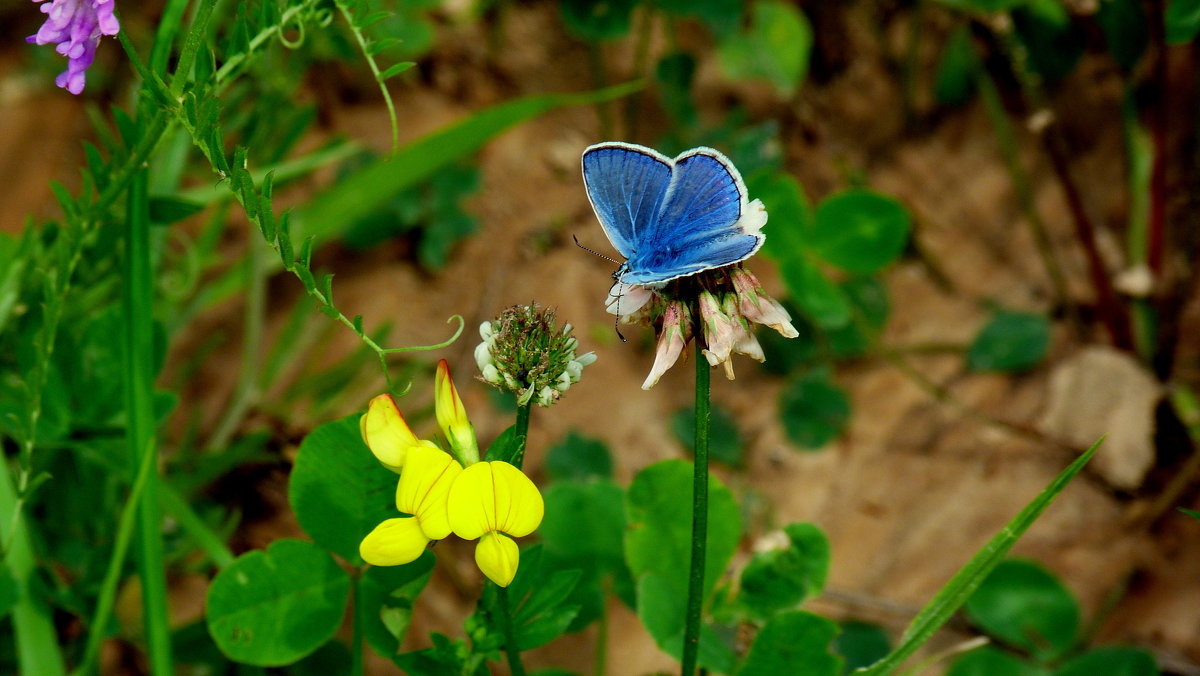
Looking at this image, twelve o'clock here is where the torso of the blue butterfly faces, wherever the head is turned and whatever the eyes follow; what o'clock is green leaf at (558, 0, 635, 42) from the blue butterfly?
The green leaf is roughly at 3 o'clock from the blue butterfly.

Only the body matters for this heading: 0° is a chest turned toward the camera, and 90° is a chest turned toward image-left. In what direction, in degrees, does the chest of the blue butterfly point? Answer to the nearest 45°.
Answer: approximately 90°

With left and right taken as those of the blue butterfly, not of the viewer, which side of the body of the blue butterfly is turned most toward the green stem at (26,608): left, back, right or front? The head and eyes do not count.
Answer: front
